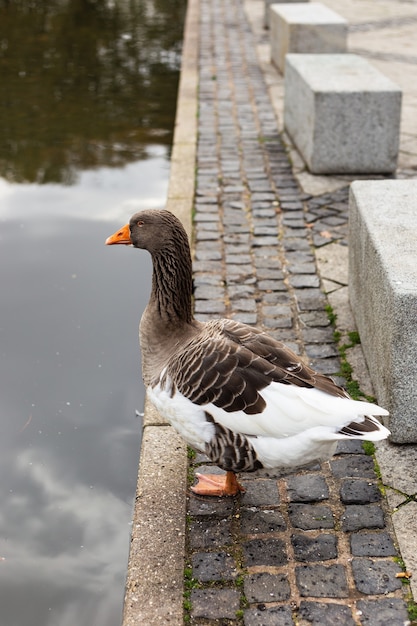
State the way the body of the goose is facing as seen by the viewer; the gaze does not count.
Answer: to the viewer's left

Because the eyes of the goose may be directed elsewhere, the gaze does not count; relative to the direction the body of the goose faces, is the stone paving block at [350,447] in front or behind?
behind

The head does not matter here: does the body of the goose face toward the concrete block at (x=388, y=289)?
no

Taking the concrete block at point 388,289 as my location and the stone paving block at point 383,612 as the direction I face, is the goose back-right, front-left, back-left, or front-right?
front-right

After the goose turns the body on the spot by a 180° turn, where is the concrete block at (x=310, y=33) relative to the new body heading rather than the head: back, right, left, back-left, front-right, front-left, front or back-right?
left

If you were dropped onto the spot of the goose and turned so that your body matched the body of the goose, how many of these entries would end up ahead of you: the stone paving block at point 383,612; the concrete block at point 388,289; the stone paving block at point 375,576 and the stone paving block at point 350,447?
0

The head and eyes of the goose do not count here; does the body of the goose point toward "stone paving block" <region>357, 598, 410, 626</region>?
no

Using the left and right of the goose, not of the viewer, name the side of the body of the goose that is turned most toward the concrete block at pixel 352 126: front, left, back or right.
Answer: right

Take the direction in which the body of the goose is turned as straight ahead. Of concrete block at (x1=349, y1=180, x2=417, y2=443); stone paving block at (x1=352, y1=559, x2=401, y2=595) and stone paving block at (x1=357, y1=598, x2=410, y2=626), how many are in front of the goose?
0
